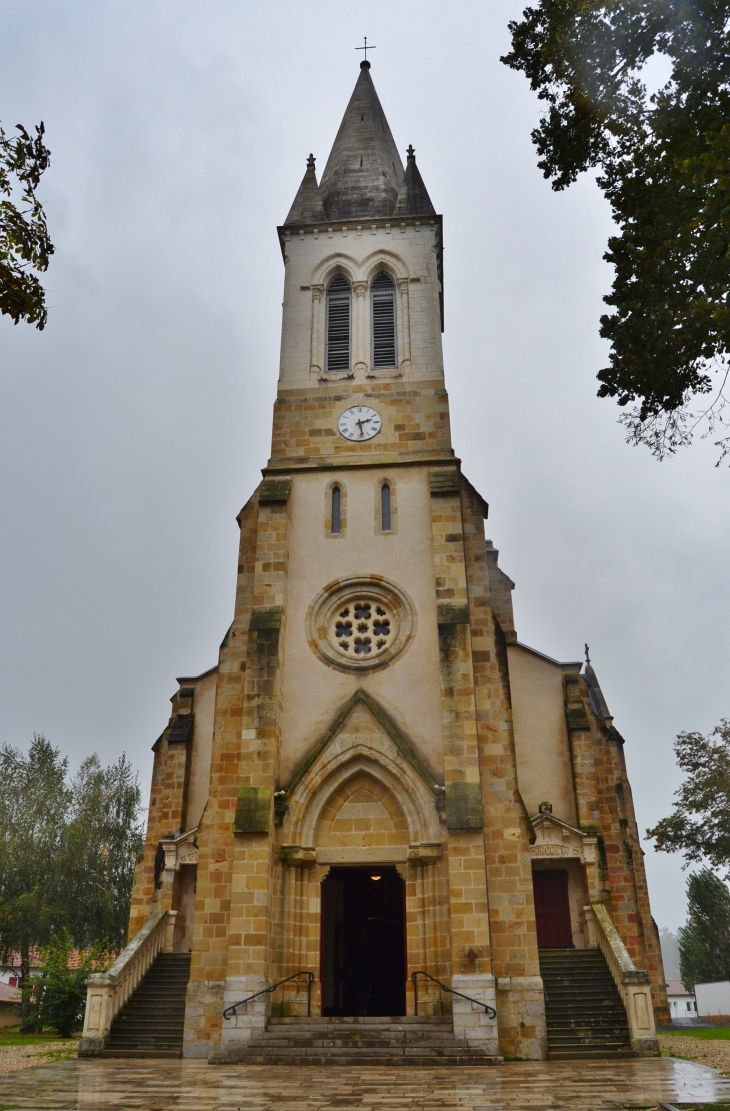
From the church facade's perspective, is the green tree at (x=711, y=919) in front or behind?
behind

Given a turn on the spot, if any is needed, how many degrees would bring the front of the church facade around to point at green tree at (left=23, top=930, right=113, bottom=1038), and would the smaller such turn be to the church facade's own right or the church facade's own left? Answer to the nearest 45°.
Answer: approximately 135° to the church facade's own right

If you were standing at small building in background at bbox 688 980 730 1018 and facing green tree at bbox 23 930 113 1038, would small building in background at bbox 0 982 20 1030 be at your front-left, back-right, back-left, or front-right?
front-right

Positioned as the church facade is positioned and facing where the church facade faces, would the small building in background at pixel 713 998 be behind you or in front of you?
behind

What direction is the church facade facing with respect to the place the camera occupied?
facing the viewer

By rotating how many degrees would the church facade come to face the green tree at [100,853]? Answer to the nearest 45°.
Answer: approximately 135° to its right

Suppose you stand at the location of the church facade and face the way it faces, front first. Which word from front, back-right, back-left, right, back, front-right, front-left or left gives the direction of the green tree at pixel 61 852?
back-right

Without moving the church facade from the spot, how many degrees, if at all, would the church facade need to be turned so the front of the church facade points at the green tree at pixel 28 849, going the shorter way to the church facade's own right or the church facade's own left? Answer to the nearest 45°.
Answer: approximately 135° to the church facade's own right
